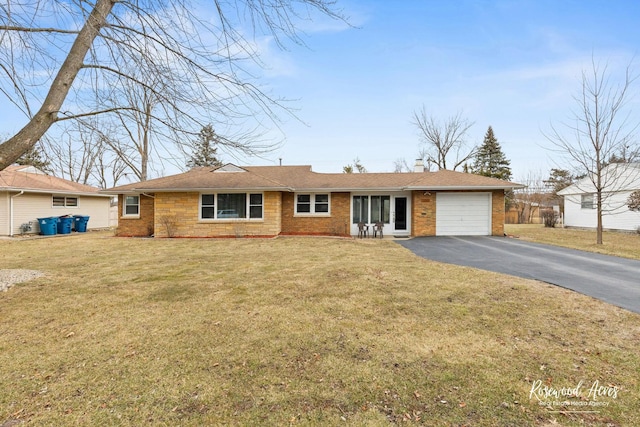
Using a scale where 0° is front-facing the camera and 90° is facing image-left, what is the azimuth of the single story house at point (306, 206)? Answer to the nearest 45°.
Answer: approximately 0°

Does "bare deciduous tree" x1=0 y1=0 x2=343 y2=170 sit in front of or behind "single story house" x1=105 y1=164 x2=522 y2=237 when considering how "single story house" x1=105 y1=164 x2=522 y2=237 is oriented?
in front

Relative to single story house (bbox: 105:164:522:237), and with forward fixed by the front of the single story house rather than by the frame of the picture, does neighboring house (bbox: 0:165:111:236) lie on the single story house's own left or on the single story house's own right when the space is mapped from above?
on the single story house's own right

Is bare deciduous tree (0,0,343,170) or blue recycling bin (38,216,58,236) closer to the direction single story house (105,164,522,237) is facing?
the bare deciduous tree

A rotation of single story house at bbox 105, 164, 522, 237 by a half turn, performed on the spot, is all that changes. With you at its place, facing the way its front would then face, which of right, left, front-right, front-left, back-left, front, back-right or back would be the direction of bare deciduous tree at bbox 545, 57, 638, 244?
right

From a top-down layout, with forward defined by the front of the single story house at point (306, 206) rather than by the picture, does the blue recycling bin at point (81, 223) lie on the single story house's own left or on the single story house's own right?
on the single story house's own right

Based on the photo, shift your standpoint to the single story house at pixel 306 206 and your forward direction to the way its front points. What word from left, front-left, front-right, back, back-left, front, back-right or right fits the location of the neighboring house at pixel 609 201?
left

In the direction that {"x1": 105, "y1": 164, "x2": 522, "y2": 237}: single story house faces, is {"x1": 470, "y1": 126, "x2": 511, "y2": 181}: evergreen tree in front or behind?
behind

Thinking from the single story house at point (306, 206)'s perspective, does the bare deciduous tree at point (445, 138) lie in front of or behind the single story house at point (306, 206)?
behind

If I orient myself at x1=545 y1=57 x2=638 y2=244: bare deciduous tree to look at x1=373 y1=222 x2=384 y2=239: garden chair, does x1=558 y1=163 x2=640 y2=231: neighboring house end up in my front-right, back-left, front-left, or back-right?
back-right

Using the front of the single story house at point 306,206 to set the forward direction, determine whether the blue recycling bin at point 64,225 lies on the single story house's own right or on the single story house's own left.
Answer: on the single story house's own right

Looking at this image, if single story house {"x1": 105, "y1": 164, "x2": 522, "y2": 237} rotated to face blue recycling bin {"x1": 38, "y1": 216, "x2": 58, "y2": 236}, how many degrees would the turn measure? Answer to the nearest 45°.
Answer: approximately 90° to its right

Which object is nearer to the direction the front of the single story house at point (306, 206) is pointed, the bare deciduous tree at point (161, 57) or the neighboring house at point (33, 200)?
the bare deciduous tree
